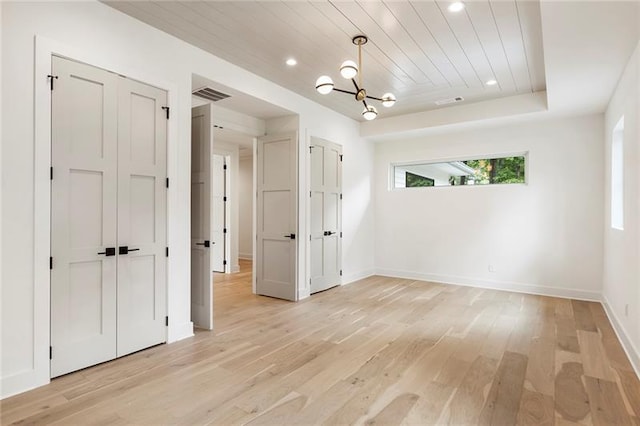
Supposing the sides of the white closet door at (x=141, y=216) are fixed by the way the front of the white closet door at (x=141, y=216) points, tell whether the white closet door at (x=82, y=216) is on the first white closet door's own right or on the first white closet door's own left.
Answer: on the first white closet door's own right

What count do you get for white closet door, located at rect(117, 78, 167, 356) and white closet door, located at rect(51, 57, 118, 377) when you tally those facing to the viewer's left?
0

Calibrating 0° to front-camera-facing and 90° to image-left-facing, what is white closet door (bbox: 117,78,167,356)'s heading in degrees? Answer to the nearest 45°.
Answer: approximately 315°

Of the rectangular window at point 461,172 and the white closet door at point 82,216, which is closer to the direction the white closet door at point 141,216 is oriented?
the rectangular window

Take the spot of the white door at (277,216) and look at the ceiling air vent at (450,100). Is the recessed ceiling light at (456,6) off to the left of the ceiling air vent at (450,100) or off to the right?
right

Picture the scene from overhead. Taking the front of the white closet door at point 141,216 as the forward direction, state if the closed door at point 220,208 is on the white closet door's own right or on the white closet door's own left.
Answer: on the white closet door's own left

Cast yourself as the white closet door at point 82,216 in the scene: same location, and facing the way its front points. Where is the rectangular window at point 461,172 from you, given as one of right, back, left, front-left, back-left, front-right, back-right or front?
front-left

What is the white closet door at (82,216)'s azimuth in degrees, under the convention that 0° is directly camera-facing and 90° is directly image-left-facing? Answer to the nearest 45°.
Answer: approximately 315°

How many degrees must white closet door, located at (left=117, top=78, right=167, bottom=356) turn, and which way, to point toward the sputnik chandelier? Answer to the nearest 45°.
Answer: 0° — it already faces it

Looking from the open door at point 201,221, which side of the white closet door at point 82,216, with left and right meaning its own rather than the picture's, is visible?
left
